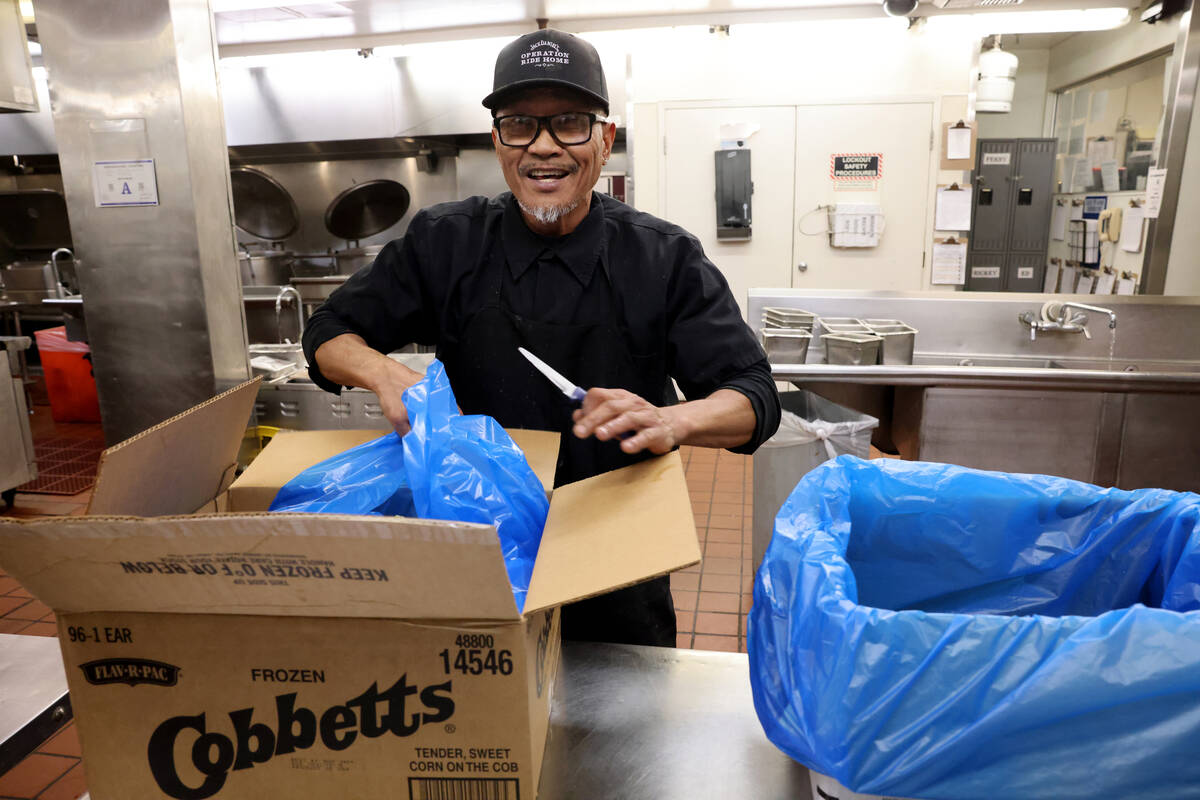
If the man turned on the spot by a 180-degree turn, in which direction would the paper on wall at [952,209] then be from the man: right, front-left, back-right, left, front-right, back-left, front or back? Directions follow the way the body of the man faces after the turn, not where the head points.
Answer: front-right

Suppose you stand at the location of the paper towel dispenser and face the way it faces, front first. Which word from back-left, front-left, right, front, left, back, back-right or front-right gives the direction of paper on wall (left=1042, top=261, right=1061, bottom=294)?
back-left

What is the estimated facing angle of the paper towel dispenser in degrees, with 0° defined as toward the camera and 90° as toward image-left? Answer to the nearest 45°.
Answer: approximately 0°

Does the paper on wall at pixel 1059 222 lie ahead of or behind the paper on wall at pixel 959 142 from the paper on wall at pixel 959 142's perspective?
behind

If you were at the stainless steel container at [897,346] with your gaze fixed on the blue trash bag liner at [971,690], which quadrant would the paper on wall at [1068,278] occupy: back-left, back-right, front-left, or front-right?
back-left

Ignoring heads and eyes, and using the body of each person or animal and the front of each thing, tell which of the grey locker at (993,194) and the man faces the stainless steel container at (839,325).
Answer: the grey locker

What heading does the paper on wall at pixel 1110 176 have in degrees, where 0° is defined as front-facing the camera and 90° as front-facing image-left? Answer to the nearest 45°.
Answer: approximately 0°

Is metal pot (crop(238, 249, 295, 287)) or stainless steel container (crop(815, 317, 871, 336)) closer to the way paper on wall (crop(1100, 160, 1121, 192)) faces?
the stainless steel container

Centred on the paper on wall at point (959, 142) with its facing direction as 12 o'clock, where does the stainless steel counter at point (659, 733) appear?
The stainless steel counter is roughly at 12 o'clock from the paper on wall.

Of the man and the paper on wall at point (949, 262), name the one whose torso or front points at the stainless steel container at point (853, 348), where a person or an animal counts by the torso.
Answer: the paper on wall
